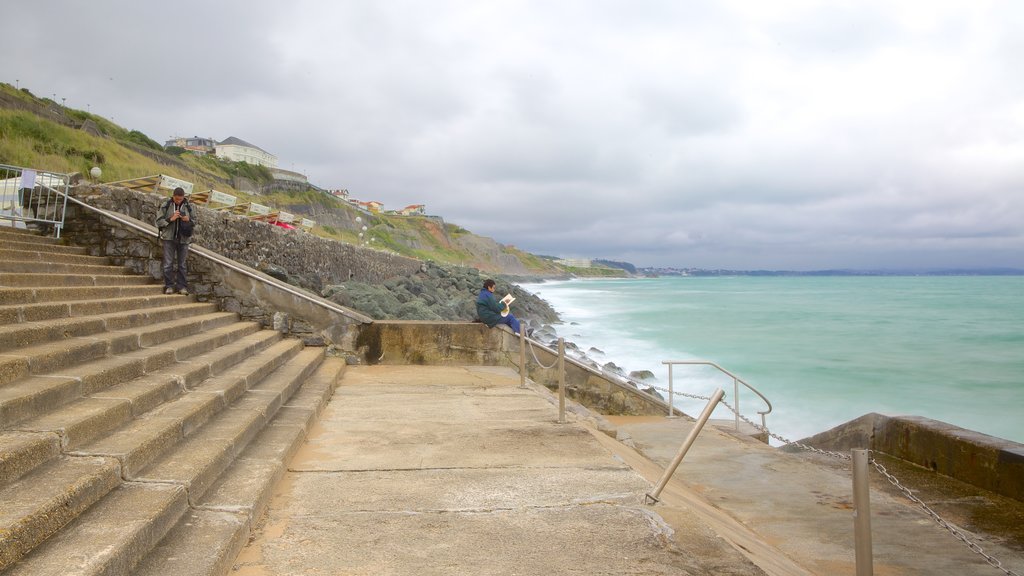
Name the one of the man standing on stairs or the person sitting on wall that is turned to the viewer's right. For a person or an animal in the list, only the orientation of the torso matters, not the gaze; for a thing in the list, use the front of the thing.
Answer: the person sitting on wall

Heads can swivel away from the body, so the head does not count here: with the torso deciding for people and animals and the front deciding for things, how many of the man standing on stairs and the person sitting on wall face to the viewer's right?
1

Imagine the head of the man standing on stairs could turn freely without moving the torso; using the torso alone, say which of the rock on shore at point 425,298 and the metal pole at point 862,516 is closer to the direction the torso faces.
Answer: the metal pole

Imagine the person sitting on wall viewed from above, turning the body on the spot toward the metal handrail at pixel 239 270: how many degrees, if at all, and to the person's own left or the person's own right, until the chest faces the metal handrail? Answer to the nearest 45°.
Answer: approximately 180°

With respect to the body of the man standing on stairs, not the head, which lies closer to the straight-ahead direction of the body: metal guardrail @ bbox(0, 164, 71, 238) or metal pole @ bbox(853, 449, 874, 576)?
the metal pole

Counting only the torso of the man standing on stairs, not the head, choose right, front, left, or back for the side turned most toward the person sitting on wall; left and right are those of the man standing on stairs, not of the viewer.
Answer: left

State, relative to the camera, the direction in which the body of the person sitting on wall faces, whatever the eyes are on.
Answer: to the viewer's right

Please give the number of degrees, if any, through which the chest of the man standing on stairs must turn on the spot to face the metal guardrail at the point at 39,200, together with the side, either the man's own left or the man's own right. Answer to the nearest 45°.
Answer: approximately 135° to the man's own right
